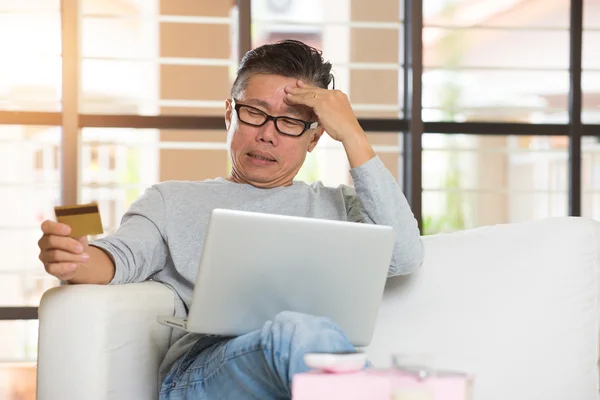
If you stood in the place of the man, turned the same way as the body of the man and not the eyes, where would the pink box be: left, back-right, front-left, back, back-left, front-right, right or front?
front

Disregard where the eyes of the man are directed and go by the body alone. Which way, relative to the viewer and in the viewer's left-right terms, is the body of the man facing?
facing the viewer
